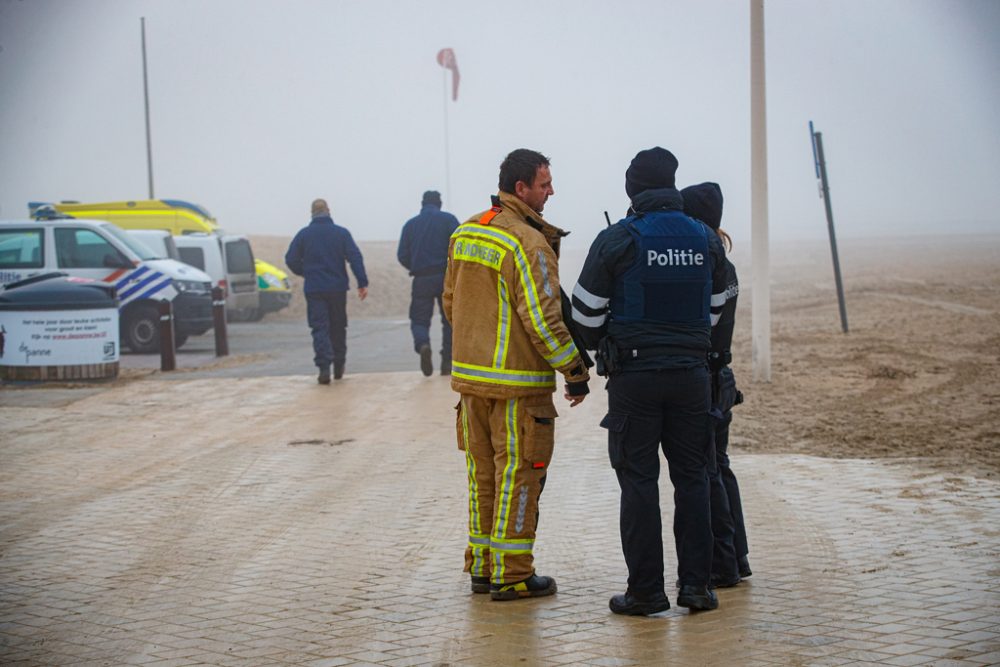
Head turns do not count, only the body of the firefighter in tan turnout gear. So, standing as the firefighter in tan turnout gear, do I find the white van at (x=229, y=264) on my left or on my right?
on my left

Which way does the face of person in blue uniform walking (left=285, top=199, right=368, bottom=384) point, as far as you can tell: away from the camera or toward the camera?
away from the camera

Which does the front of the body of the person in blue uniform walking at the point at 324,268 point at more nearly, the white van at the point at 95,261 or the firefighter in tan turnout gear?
the white van

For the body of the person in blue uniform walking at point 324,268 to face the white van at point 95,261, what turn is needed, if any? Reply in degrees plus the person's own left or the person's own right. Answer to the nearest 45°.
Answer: approximately 45° to the person's own left

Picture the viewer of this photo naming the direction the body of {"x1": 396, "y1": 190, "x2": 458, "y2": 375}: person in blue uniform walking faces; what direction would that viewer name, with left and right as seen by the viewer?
facing away from the viewer

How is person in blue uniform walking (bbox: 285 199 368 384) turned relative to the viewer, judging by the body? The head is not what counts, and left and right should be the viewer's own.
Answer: facing away from the viewer

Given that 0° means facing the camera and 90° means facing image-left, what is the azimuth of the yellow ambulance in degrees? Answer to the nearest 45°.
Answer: approximately 270°

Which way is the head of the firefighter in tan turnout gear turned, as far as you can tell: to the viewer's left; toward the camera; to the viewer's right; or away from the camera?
to the viewer's right

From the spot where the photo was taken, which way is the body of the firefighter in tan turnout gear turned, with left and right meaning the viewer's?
facing away from the viewer and to the right of the viewer

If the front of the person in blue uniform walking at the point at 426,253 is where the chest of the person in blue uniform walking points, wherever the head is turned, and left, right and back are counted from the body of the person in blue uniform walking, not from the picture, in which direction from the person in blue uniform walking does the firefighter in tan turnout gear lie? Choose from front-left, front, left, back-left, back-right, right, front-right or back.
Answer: back

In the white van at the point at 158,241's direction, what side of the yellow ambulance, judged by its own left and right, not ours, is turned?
right

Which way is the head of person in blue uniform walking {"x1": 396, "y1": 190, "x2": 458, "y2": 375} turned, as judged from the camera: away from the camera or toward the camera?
away from the camera

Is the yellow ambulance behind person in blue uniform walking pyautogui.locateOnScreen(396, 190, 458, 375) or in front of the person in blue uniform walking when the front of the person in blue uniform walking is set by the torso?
in front
